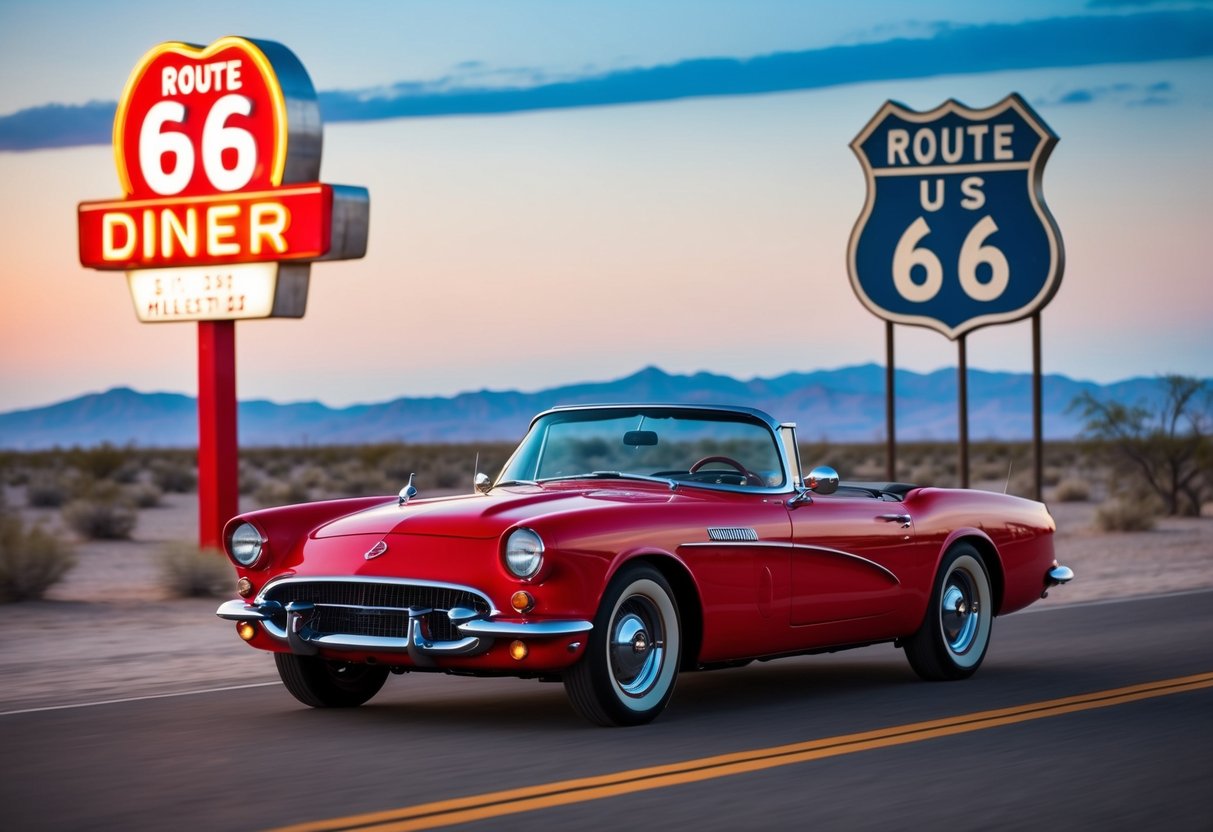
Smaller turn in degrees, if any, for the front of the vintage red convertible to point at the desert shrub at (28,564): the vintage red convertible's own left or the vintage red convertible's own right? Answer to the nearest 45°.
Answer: approximately 90° to the vintage red convertible's own right

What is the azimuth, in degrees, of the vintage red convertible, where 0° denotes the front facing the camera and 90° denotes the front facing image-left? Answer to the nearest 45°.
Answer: approximately 45°

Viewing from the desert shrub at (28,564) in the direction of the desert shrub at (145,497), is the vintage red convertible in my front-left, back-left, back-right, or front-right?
back-right

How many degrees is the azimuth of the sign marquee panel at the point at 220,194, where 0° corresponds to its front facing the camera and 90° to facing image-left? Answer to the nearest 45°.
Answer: approximately 45°

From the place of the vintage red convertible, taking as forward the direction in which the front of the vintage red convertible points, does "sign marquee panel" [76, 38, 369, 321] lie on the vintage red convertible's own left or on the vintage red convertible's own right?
on the vintage red convertible's own right
